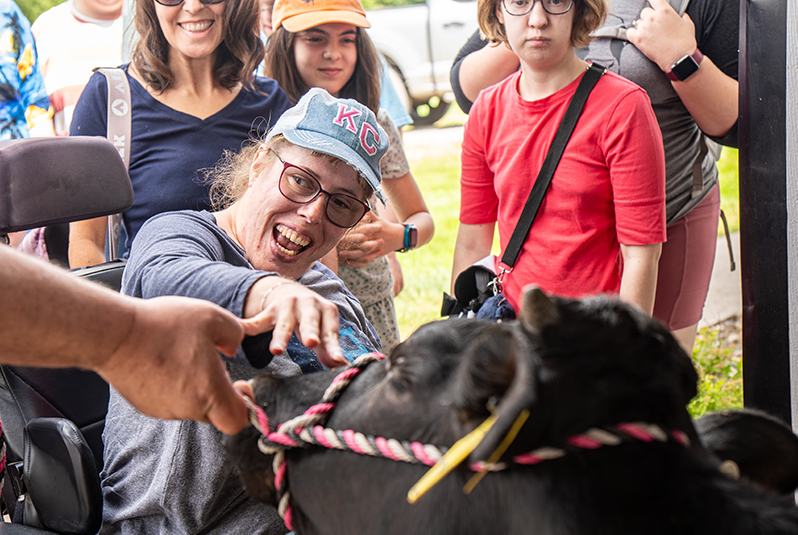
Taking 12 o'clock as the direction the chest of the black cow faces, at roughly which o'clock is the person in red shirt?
The person in red shirt is roughly at 3 o'clock from the black cow.

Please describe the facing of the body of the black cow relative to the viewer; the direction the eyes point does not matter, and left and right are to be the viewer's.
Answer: facing to the left of the viewer

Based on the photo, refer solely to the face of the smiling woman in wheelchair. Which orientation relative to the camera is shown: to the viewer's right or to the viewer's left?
to the viewer's right

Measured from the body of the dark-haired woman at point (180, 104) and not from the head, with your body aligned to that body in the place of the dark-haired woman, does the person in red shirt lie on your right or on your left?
on your left

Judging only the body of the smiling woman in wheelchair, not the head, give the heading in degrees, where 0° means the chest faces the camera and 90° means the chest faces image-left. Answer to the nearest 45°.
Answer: approximately 315°
